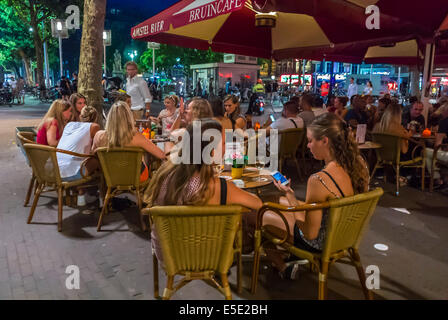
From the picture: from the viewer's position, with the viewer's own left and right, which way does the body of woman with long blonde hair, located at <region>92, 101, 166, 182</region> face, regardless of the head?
facing away from the viewer

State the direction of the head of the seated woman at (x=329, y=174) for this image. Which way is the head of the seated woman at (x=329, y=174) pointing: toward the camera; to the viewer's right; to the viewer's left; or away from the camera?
to the viewer's left

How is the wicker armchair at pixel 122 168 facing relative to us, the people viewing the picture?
facing away from the viewer

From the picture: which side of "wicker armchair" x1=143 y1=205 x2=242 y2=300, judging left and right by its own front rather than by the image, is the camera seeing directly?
back

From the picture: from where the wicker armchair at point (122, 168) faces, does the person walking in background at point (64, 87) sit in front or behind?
in front

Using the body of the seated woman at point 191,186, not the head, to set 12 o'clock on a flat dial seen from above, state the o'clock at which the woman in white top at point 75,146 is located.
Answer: The woman in white top is roughly at 11 o'clock from the seated woman.

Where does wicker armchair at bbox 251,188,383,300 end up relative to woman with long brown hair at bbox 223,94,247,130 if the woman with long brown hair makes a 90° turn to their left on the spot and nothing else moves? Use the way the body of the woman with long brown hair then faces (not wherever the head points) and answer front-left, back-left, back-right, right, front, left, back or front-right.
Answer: front-right

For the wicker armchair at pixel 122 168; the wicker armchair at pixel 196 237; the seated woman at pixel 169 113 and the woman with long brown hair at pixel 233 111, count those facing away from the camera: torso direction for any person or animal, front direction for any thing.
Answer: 2

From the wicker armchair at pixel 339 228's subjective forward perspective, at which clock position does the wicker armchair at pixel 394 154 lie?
the wicker armchair at pixel 394 154 is roughly at 2 o'clock from the wicker armchair at pixel 339 228.

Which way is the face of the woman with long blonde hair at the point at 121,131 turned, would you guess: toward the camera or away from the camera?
away from the camera

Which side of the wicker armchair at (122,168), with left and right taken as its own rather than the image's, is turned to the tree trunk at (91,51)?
front
